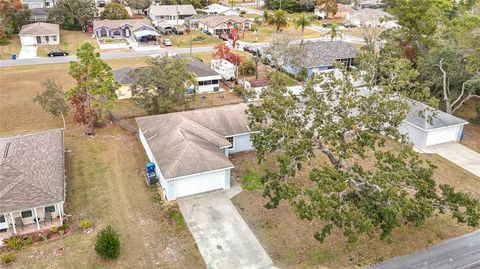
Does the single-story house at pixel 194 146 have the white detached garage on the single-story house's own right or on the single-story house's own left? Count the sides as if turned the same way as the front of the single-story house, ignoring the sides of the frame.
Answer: on the single-story house's own left

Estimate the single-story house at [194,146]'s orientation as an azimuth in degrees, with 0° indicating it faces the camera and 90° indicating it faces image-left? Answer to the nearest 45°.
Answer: approximately 0°

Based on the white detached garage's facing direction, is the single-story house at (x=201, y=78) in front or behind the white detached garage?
behind

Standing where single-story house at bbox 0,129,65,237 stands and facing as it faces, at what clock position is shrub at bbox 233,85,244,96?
The shrub is roughly at 8 o'clock from the single-story house.

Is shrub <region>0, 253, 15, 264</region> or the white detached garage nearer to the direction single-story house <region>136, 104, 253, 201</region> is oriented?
the shrub

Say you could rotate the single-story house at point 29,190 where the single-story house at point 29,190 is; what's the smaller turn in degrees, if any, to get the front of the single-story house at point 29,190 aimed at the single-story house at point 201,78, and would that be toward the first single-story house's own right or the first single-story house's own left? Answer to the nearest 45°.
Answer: approximately 135° to the first single-story house's own left

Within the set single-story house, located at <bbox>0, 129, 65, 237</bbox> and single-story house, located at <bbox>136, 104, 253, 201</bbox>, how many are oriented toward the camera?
2

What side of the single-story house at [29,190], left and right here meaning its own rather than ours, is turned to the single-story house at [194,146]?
left

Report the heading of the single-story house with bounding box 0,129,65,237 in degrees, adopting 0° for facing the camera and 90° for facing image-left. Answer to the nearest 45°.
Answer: approximately 0°

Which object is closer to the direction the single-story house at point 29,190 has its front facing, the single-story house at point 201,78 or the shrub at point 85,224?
the shrub

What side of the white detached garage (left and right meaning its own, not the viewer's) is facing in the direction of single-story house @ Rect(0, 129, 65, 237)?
right
